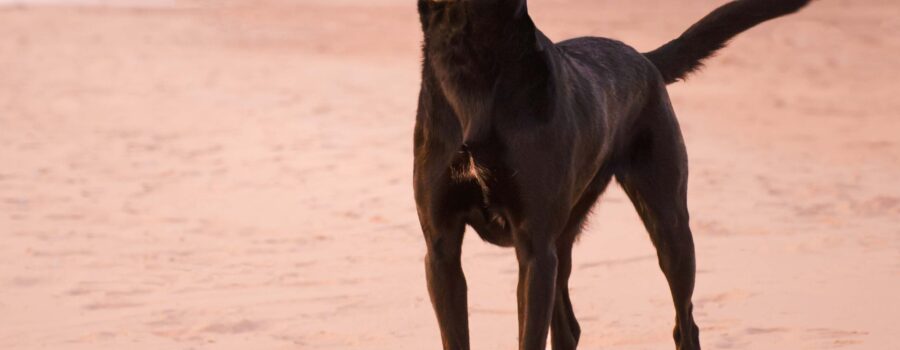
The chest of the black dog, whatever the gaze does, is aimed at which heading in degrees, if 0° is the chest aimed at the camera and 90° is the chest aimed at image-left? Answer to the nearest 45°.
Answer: approximately 45°
